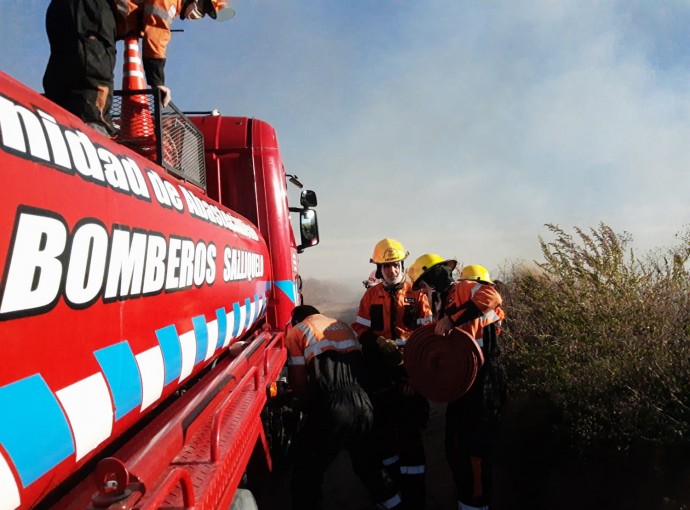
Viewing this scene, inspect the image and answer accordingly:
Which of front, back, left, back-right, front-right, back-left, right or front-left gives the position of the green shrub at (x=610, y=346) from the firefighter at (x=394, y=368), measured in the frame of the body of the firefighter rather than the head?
left

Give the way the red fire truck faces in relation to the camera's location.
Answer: facing away from the viewer and to the right of the viewer

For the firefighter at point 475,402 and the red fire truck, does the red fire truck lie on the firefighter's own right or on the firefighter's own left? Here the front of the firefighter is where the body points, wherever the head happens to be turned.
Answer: on the firefighter's own left

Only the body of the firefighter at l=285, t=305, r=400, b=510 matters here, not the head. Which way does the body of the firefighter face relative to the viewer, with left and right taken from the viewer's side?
facing away from the viewer and to the left of the viewer
